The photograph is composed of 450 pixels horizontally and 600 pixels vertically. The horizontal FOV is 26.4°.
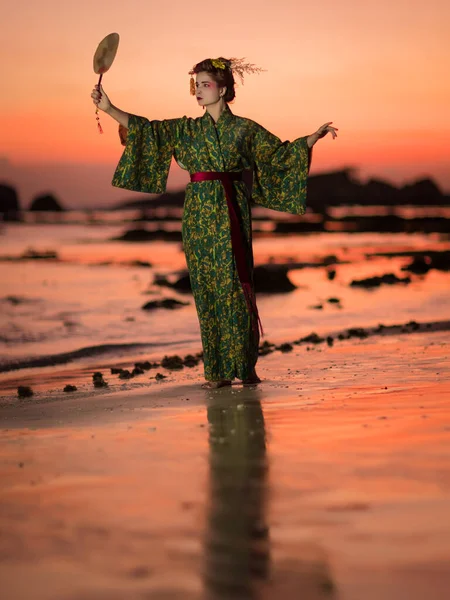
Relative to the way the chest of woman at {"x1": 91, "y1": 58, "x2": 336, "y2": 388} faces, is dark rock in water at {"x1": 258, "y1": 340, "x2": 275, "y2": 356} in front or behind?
behind

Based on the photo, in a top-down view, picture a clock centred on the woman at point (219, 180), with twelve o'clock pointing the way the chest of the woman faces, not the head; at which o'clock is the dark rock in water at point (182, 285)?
The dark rock in water is roughly at 6 o'clock from the woman.

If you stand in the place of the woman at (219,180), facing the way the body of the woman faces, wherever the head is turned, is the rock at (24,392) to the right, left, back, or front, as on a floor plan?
right

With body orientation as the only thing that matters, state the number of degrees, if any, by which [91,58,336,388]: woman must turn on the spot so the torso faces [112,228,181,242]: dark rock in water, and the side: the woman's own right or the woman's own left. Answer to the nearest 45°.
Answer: approximately 180°

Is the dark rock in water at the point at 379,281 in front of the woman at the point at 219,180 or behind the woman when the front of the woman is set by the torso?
behind

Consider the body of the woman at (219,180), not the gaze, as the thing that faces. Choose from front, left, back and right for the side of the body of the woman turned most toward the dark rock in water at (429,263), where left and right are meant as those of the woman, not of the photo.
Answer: back

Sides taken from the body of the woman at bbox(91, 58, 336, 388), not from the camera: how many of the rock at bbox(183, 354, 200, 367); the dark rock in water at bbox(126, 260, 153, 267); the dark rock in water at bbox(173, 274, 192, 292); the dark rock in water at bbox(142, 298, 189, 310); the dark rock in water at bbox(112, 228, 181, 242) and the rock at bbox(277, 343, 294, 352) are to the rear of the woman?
6

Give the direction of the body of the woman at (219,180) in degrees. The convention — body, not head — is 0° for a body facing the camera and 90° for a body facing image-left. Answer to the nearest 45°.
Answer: approximately 0°

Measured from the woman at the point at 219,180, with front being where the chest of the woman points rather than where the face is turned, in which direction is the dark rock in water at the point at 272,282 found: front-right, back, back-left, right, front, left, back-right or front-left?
back
